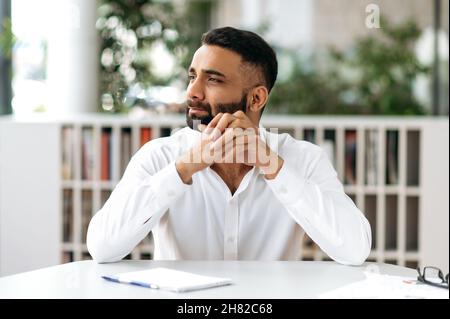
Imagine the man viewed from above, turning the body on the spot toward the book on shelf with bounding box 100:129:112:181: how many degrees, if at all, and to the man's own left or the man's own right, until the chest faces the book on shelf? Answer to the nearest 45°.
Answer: approximately 180°

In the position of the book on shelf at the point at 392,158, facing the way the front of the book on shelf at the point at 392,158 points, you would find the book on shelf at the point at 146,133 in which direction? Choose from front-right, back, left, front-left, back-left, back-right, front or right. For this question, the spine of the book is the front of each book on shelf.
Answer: right

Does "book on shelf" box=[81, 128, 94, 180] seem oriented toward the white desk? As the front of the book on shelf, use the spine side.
yes

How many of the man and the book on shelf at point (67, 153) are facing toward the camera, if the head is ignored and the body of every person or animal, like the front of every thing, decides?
2

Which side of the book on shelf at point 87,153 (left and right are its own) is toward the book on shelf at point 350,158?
left

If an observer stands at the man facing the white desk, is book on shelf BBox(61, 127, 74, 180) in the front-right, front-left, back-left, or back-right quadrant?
back-right

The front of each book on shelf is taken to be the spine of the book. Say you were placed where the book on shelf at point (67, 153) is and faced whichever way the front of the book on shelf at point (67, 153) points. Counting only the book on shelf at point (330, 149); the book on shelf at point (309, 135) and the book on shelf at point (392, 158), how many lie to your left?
3

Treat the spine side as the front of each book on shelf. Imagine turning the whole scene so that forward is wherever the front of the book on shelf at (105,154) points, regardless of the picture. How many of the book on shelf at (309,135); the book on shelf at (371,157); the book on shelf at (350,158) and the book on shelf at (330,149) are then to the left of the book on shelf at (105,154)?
4
